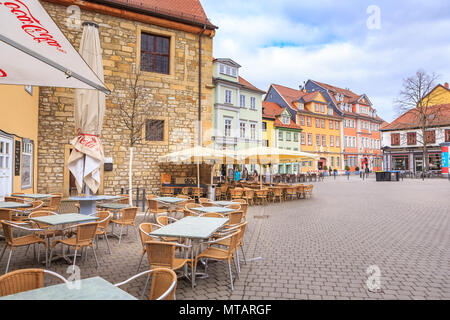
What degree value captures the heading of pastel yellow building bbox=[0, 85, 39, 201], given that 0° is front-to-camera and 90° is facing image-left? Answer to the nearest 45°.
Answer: approximately 315°

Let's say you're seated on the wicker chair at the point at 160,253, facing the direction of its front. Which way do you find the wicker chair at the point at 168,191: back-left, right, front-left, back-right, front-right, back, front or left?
front-left

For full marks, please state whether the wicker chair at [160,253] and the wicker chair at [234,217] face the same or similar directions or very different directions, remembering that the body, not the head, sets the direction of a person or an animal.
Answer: very different directions

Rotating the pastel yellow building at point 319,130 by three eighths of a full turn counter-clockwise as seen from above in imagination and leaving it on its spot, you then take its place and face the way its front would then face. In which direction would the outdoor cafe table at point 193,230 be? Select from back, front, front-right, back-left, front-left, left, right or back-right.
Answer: back

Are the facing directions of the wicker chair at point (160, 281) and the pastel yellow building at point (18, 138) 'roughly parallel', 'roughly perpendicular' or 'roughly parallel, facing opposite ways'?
roughly perpendicular

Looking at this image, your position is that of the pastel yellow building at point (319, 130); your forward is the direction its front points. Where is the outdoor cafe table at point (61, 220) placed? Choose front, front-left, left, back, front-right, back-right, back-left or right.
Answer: front-right

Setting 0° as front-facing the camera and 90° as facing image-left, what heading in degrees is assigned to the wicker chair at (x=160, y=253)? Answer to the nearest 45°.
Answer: approximately 225°

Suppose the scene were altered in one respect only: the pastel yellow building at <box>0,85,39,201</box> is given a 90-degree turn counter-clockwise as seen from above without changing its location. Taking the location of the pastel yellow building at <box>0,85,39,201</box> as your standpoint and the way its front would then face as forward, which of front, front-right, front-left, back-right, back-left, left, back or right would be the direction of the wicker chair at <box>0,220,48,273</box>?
back-right

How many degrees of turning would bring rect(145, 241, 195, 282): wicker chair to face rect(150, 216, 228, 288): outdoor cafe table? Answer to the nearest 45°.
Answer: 0° — it already faces it

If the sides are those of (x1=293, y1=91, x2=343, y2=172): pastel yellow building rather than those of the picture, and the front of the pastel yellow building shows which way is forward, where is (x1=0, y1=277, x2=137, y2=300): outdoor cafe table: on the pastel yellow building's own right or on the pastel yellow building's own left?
on the pastel yellow building's own right

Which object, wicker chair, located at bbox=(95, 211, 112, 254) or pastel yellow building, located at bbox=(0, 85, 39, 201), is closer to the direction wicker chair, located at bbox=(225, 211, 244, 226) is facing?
the wicker chair
